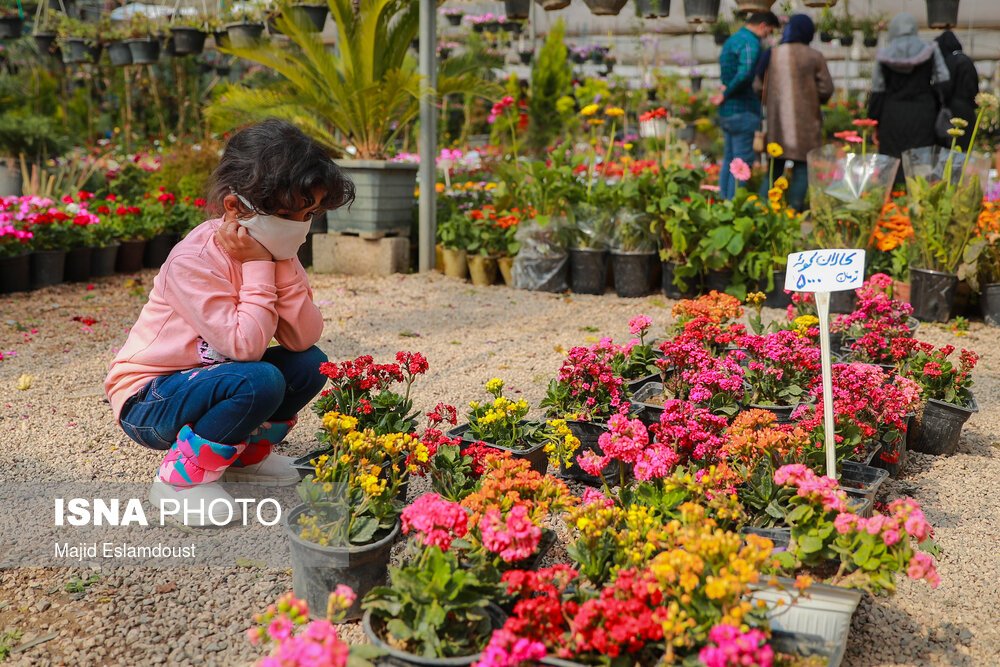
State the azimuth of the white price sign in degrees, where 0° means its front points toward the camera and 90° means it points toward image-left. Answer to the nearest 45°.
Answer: approximately 0°

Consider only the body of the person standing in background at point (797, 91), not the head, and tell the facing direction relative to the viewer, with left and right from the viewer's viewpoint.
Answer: facing away from the viewer

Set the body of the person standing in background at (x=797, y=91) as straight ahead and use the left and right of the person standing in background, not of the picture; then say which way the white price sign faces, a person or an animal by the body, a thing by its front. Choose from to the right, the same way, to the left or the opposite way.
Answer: the opposite way

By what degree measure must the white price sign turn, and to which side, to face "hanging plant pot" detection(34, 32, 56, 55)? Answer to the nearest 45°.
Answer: approximately 135° to its right

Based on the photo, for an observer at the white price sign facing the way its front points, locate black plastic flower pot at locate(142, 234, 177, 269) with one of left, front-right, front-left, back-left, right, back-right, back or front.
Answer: back-right

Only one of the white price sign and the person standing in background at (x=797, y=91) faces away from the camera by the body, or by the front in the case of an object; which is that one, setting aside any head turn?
the person standing in background

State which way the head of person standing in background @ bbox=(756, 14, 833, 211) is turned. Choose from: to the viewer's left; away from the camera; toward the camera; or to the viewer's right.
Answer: away from the camera

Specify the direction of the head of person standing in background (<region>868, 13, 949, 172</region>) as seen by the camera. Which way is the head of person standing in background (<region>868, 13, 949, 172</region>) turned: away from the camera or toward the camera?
away from the camera

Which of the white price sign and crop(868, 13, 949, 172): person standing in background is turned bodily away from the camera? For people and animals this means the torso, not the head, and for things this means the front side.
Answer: the person standing in background

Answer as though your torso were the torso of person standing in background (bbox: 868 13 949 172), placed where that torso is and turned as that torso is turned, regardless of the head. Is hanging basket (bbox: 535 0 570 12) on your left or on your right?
on your left

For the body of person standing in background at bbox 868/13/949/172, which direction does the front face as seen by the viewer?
away from the camera
